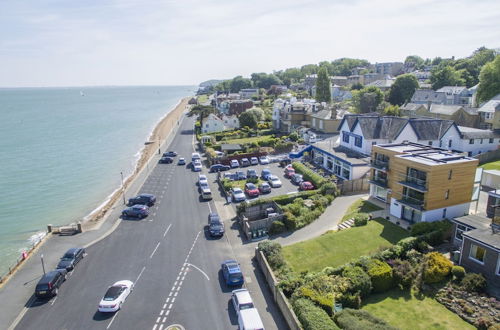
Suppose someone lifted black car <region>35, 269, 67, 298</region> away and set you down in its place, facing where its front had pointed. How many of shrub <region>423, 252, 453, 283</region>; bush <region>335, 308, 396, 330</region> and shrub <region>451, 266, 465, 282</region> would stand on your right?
3

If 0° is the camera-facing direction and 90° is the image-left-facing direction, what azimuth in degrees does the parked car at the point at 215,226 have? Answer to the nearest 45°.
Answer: approximately 0°

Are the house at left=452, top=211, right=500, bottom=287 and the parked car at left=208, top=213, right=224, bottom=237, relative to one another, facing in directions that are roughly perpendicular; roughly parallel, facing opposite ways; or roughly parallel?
roughly perpendicular

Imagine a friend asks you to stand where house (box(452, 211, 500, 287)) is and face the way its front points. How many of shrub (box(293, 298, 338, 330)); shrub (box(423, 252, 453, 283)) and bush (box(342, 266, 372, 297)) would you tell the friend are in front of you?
3

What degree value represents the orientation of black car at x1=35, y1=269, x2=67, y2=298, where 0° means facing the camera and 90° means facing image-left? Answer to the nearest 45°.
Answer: approximately 225°

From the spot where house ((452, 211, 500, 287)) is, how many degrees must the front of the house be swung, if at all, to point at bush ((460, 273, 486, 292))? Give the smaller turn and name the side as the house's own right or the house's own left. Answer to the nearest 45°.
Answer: approximately 45° to the house's own left

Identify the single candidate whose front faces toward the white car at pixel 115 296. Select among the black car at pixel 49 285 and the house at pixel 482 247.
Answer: the house

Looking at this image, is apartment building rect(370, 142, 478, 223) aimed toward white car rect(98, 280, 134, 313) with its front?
yes

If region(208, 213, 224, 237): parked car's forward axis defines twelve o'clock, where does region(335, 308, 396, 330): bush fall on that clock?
The bush is roughly at 11 o'clock from the parked car.

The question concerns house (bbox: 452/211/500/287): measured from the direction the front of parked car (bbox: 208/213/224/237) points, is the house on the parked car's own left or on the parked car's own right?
on the parked car's own left

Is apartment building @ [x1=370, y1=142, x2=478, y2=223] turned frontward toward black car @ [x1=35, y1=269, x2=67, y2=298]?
yes

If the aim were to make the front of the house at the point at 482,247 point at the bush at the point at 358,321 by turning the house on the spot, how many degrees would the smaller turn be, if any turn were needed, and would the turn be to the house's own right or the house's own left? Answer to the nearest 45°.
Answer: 0° — it already faces it

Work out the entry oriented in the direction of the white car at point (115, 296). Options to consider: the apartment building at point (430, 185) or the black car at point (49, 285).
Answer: the apartment building

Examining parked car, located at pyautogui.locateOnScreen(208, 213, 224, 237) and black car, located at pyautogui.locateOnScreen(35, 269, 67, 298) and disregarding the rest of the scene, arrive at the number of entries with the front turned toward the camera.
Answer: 1
